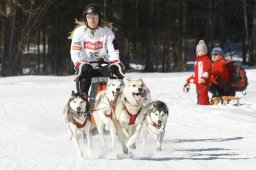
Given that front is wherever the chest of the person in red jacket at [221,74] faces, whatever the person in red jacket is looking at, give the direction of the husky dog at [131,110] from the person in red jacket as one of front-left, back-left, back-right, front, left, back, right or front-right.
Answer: front-left

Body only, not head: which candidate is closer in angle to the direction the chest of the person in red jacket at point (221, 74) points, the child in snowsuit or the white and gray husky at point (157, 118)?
the child in snowsuit

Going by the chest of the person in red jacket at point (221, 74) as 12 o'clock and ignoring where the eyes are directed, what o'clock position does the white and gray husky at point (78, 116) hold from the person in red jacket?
The white and gray husky is roughly at 11 o'clock from the person in red jacket.

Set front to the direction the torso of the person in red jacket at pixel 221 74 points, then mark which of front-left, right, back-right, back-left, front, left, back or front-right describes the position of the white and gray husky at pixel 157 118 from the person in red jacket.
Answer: front-left

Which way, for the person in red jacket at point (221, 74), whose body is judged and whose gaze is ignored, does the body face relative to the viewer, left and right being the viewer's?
facing the viewer and to the left of the viewer

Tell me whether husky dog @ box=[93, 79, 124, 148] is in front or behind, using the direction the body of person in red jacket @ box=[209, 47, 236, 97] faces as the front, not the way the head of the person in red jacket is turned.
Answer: in front

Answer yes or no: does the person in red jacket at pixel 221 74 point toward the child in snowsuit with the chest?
yes
